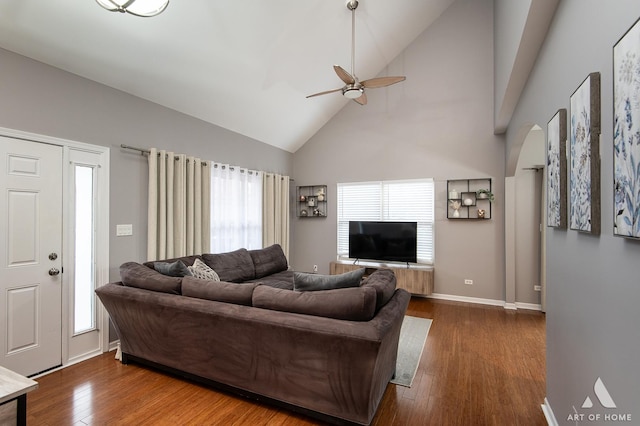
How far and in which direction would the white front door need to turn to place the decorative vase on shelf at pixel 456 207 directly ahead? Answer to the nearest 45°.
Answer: approximately 45° to its left

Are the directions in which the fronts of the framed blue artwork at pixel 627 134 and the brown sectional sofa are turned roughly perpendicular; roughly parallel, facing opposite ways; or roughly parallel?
roughly perpendicular

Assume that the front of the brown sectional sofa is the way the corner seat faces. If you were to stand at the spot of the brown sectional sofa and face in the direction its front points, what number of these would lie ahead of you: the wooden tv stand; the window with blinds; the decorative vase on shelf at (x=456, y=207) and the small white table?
3

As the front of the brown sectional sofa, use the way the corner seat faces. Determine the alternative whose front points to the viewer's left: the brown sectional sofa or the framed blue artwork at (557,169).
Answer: the framed blue artwork

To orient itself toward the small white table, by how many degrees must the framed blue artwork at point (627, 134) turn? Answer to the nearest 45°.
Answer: approximately 45° to its left

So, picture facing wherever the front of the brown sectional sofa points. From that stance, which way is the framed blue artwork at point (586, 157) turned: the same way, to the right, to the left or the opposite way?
to the left

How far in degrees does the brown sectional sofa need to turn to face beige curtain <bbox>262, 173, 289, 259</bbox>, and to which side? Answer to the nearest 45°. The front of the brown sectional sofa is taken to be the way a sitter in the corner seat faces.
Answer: approximately 45° to its left

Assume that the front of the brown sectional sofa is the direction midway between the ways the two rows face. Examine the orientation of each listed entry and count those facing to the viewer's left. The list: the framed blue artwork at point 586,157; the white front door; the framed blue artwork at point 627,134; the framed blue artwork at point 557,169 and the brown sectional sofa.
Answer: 3

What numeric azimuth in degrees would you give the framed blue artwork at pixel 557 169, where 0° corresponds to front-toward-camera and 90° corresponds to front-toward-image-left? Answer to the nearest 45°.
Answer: approximately 90°

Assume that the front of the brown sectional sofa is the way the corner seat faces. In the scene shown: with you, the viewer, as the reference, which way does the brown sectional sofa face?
facing away from the viewer and to the right of the viewer

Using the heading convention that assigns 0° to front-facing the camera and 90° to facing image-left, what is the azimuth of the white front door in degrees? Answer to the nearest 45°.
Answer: approximately 315°

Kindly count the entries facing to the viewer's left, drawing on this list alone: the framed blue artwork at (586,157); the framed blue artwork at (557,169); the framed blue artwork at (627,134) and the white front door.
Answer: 3

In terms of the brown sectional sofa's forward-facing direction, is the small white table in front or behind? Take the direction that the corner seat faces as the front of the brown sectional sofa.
behind

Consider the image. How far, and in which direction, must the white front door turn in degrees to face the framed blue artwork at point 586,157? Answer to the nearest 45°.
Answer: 0° — it already faces it

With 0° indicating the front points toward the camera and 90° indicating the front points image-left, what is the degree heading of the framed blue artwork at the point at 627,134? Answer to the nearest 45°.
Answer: approximately 90°

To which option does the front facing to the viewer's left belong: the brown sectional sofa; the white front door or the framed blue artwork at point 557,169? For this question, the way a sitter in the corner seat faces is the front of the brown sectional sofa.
the framed blue artwork
